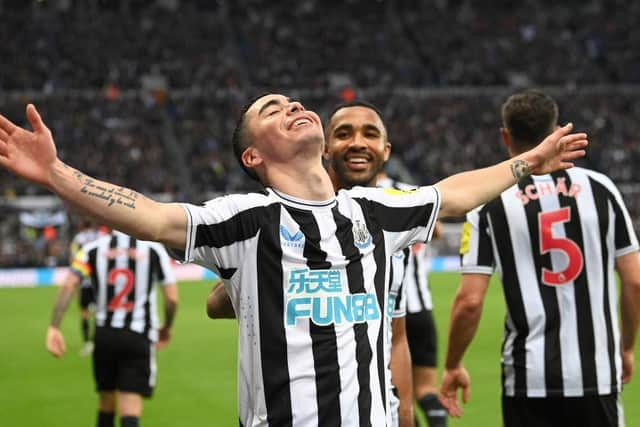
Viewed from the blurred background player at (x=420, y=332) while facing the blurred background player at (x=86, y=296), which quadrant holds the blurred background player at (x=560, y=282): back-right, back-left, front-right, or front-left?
back-left

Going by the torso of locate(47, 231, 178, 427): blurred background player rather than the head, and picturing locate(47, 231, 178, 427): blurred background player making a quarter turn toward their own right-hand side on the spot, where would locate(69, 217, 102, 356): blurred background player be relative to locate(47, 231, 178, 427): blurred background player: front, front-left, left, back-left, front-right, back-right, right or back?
left

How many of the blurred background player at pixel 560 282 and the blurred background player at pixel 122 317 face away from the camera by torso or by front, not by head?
2

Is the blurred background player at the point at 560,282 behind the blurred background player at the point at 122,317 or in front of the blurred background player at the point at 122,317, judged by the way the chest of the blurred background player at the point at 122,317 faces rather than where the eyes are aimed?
behind

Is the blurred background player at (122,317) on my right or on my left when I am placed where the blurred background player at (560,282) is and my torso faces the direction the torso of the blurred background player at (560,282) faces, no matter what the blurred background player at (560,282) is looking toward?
on my left

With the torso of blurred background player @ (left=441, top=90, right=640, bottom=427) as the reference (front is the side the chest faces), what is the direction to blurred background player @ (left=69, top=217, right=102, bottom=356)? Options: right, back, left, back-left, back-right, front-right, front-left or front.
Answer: front-left

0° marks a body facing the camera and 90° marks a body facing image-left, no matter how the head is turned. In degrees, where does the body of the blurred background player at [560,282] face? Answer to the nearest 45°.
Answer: approximately 180°

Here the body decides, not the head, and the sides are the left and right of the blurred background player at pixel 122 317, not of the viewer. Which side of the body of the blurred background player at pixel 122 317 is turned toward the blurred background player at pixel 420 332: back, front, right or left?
right

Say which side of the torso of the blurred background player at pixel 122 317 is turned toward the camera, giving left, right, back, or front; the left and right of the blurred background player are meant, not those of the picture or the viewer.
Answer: back

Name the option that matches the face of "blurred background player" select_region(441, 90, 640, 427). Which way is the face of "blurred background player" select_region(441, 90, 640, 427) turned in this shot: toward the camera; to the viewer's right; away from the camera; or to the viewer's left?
away from the camera

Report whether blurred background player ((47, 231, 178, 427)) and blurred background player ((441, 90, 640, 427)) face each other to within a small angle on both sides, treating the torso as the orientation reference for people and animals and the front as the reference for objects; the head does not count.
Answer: no
